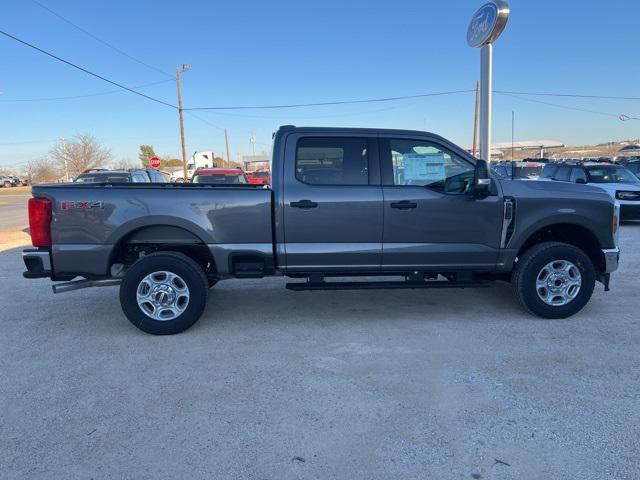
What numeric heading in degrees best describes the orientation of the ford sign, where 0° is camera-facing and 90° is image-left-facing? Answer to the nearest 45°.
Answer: approximately 45°

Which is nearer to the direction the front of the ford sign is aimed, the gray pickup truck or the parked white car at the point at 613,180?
the gray pickup truck

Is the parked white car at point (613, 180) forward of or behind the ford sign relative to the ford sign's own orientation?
behind

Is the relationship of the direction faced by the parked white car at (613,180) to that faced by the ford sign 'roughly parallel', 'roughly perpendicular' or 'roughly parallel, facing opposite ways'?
roughly perpendicular

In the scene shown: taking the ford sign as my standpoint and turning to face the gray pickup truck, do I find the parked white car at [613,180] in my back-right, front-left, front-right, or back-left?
front-left

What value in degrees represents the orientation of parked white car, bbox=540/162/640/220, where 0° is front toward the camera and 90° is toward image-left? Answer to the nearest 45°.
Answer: approximately 315°

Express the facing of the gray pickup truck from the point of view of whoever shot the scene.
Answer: facing to the right of the viewer

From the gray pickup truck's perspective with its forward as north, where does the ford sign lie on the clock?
The ford sign is roughly at 10 o'clock from the gray pickup truck.

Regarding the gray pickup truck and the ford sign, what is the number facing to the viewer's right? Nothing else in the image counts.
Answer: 1
